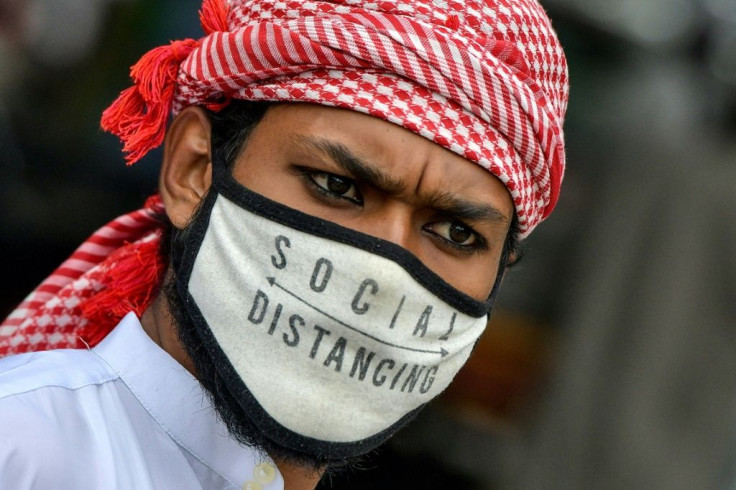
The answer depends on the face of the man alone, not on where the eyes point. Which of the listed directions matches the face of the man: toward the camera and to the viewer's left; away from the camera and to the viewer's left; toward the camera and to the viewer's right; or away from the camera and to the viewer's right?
toward the camera and to the viewer's right

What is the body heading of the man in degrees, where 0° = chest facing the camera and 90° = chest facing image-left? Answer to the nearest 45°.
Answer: approximately 315°
